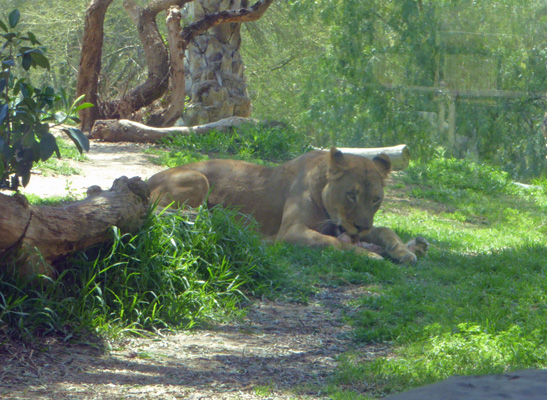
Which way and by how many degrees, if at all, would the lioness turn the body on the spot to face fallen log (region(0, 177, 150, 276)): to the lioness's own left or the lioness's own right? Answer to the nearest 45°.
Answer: approximately 90° to the lioness's own right

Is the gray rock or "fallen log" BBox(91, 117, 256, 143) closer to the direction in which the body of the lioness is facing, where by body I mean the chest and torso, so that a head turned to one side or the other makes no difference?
the gray rock

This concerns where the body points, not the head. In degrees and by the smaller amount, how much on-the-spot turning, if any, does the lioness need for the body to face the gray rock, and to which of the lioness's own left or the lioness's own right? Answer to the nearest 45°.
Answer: approximately 45° to the lioness's own right

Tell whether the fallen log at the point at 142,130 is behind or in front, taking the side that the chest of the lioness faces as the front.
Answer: behind

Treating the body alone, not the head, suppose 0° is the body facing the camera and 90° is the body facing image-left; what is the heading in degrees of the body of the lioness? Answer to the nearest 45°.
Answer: approximately 315°
